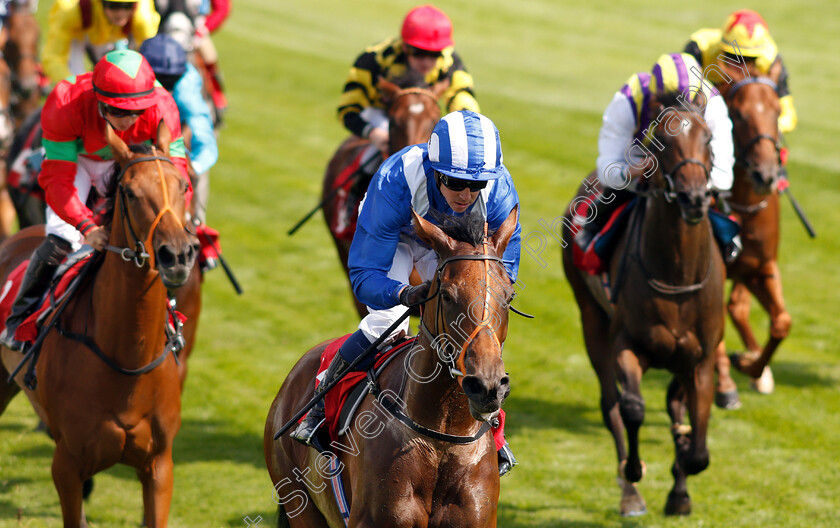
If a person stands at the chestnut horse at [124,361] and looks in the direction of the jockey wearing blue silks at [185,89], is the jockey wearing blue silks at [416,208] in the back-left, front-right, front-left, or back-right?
back-right

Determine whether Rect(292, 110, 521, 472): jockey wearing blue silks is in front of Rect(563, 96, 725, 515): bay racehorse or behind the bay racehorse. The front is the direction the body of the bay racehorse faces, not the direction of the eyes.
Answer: in front

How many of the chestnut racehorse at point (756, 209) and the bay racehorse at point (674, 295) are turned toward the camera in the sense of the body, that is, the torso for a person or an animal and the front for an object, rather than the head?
2

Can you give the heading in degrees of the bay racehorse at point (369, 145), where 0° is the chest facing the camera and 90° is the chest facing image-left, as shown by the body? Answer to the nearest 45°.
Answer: approximately 315°

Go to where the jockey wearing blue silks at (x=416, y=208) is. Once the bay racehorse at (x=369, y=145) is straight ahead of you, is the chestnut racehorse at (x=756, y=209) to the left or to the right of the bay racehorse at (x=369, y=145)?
right

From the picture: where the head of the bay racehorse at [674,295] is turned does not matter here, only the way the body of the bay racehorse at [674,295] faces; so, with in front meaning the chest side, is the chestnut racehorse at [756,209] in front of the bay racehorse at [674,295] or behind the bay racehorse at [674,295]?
behind
